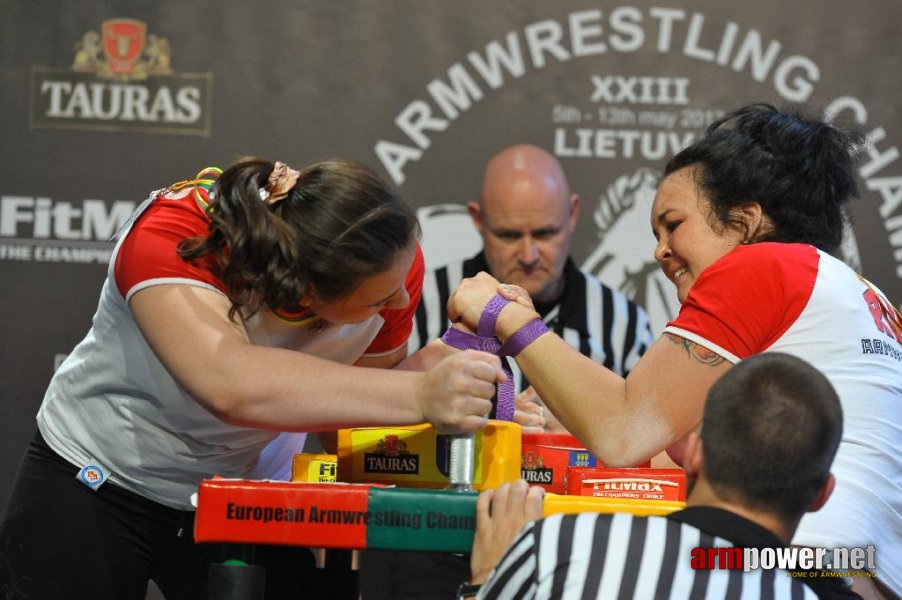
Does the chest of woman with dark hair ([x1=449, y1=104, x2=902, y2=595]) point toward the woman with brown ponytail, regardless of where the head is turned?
yes

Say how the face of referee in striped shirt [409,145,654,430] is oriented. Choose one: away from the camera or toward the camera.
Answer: toward the camera

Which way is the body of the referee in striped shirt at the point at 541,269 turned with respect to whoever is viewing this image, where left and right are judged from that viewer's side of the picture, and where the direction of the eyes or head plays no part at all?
facing the viewer

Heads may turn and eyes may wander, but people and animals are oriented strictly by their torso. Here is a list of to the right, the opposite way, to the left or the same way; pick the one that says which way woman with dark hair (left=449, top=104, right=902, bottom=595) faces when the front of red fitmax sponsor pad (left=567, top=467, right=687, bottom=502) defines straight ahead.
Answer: to the right

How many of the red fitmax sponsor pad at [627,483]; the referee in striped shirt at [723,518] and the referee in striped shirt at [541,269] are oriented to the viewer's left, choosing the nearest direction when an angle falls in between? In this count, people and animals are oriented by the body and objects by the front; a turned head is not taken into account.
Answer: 0

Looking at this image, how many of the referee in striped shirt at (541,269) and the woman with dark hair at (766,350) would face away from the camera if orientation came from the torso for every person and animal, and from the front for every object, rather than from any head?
0

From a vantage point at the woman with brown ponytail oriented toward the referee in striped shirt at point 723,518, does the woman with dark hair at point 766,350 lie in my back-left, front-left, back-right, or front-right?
front-left

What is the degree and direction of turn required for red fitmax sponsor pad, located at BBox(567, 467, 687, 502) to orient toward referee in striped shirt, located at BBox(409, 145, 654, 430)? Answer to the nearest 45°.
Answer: approximately 180°

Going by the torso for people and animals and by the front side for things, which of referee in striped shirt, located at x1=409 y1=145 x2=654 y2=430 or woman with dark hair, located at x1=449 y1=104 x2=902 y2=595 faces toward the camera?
the referee in striped shirt

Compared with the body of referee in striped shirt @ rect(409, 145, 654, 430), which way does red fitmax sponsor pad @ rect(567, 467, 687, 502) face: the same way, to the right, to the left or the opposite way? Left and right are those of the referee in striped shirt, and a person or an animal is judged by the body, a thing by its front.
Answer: the same way

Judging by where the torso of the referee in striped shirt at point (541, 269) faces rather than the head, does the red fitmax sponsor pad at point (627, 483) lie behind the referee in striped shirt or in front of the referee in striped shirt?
in front

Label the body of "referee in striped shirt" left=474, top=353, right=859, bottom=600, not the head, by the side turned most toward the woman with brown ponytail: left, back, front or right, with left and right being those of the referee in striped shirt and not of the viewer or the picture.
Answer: left

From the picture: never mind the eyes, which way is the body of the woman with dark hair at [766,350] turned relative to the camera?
to the viewer's left

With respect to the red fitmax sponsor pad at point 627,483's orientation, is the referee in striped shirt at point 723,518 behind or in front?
in front

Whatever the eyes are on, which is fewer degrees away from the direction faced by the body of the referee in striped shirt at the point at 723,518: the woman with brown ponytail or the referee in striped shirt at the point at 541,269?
the referee in striped shirt

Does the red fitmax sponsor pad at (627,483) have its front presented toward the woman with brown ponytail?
no

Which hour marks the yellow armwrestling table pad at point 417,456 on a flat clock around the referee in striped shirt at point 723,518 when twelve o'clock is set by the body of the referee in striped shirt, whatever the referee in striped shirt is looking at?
The yellow armwrestling table pad is roughly at 10 o'clock from the referee in striped shirt.

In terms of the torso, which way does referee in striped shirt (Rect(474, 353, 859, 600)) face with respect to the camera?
away from the camera
